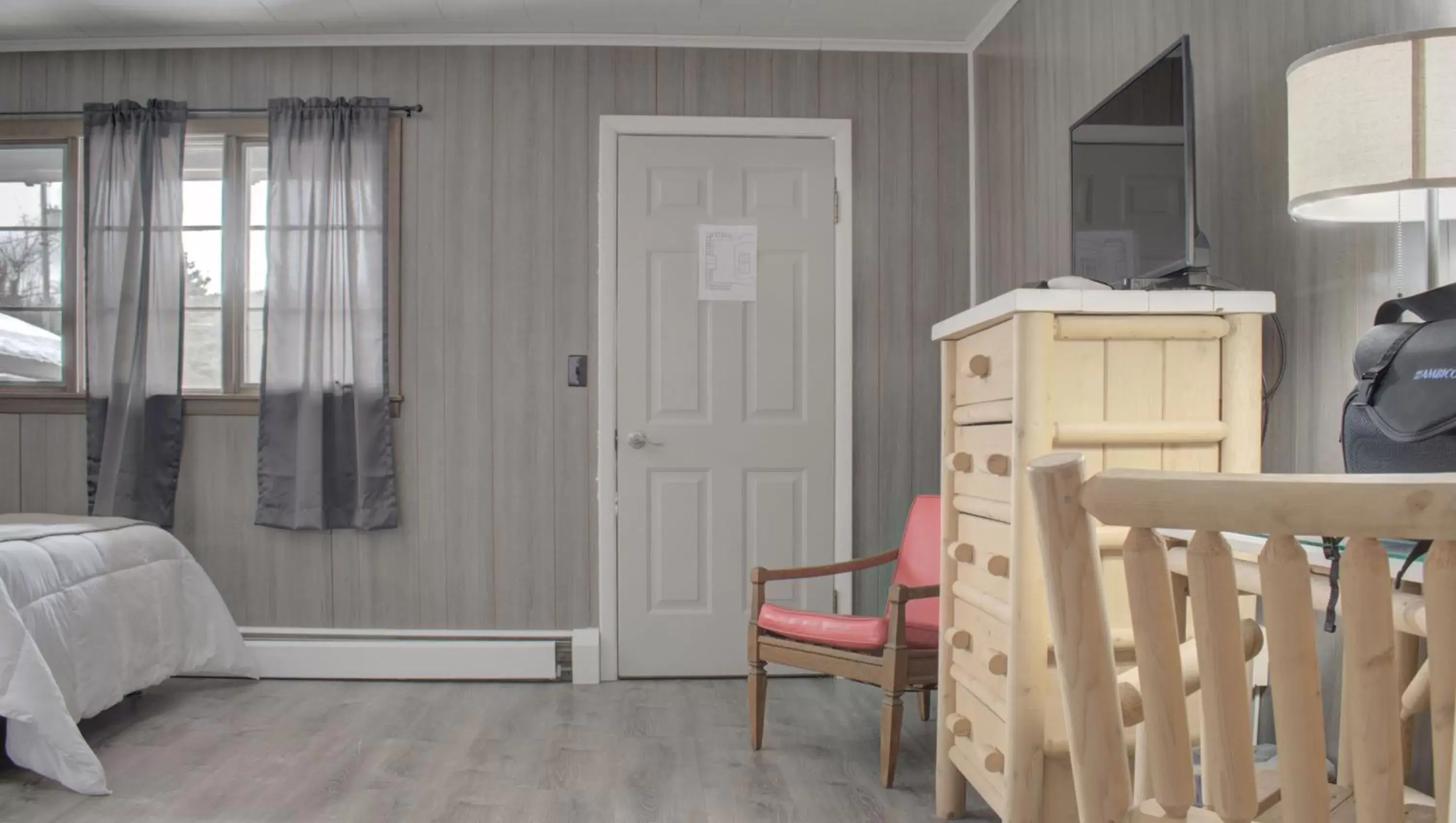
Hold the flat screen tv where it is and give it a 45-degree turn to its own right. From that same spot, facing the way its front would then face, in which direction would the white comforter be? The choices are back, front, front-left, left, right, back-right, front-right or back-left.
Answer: front

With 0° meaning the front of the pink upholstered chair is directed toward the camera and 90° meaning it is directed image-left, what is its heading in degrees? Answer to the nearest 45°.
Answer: approximately 45°

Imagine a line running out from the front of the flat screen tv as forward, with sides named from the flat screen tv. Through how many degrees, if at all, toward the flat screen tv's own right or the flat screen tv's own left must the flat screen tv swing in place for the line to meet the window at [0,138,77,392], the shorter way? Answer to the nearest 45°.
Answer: approximately 45° to the flat screen tv's own right

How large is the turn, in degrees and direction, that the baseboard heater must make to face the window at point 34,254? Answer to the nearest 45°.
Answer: approximately 135° to its right

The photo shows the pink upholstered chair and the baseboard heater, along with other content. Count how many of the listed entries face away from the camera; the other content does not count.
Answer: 0

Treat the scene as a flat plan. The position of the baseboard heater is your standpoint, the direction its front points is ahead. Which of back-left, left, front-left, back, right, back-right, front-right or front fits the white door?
left

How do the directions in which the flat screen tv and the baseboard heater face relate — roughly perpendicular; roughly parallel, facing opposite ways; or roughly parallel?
roughly perpendicular

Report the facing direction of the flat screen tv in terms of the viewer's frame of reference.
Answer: facing the viewer and to the left of the viewer

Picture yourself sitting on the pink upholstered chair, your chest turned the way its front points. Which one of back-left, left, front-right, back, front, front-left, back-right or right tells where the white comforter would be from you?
front-right

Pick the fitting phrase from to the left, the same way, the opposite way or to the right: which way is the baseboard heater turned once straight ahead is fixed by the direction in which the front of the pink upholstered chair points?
to the left

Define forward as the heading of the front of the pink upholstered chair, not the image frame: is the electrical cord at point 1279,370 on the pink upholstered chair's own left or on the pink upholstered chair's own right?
on the pink upholstered chair's own left

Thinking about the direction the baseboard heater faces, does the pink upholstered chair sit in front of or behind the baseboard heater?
in front

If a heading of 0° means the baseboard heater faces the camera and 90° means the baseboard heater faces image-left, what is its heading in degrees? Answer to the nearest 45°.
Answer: approximately 0°

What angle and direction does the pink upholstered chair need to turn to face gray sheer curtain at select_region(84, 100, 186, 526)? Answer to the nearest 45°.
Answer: approximately 45° to its right
